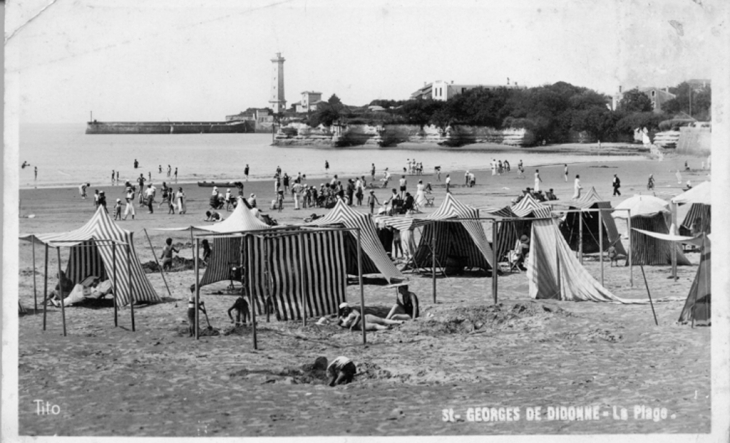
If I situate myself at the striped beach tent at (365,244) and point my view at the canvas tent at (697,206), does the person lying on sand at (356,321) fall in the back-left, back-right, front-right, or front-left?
back-right

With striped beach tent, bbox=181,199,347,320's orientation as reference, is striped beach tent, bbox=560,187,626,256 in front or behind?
behind

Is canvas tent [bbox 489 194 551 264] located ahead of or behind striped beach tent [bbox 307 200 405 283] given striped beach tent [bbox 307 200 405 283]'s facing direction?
behind

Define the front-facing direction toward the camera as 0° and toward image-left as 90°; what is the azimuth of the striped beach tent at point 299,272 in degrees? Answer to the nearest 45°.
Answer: approximately 45°

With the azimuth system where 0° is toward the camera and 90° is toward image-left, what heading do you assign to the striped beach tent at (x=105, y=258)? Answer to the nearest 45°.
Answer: approximately 45°

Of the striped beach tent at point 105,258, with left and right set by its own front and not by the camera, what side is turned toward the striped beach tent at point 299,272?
left
